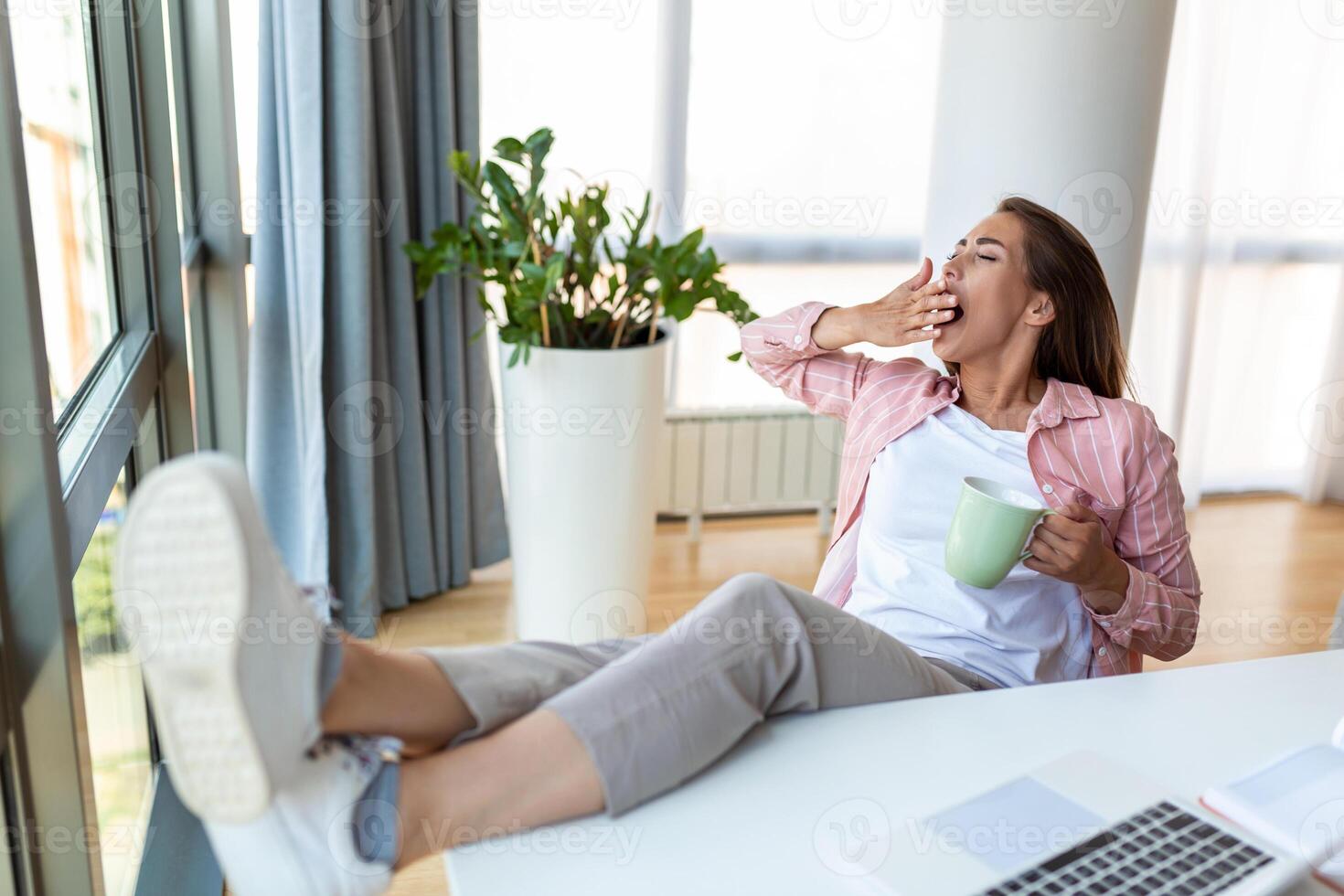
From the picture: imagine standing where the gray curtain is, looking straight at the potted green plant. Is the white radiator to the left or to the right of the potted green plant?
left

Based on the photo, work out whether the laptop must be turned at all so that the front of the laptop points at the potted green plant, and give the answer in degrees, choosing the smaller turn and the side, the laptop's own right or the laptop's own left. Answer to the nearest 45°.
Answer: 0° — it already faces it

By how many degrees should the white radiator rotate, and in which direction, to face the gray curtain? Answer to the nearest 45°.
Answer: approximately 45° to its right

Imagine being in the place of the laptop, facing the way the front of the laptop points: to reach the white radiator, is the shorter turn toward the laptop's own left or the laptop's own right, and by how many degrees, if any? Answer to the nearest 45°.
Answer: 0° — it already faces it

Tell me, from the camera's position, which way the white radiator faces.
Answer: facing the viewer

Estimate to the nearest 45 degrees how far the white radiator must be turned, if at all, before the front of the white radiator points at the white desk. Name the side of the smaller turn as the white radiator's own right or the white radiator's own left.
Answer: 0° — it already faces it

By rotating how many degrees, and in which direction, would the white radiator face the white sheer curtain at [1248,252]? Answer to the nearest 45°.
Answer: approximately 90° to its left

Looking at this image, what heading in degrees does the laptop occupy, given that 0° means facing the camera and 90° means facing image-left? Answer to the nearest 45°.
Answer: approximately 135°

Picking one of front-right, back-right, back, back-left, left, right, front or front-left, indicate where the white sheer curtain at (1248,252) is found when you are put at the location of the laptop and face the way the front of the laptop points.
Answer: front-right

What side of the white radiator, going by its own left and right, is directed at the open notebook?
front

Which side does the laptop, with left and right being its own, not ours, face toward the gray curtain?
front

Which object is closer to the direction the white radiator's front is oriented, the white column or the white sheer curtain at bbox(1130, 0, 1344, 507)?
the white column
